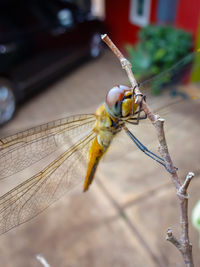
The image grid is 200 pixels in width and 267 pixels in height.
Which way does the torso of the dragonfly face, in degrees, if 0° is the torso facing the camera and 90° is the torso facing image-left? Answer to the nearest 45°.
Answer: approximately 315°

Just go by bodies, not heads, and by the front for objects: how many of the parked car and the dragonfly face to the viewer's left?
0

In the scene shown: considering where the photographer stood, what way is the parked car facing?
facing away from the viewer and to the right of the viewer

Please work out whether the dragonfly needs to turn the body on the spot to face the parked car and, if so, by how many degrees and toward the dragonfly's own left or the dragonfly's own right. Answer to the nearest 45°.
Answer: approximately 135° to the dragonfly's own left
